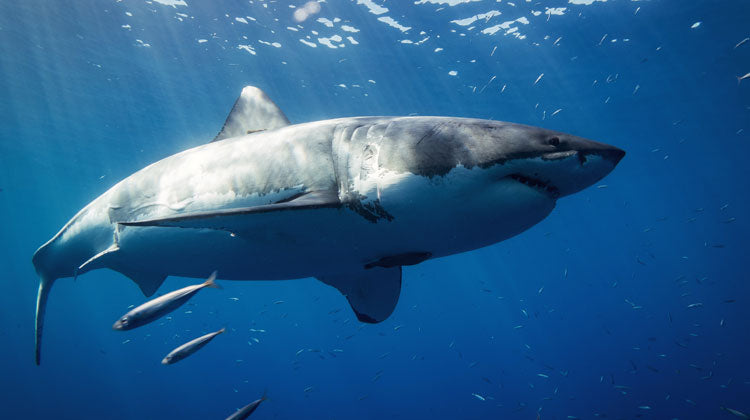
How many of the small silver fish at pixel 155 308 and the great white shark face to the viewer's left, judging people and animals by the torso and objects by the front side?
1

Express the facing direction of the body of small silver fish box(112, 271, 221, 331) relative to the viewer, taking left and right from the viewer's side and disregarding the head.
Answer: facing to the left of the viewer

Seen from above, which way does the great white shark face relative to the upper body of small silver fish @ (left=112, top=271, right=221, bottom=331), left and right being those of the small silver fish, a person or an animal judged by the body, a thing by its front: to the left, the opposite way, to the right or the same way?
the opposite way

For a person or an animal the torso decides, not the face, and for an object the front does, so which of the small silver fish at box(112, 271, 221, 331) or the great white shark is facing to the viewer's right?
the great white shark

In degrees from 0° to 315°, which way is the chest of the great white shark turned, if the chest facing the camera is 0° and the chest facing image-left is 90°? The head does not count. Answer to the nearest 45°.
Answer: approximately 270°
